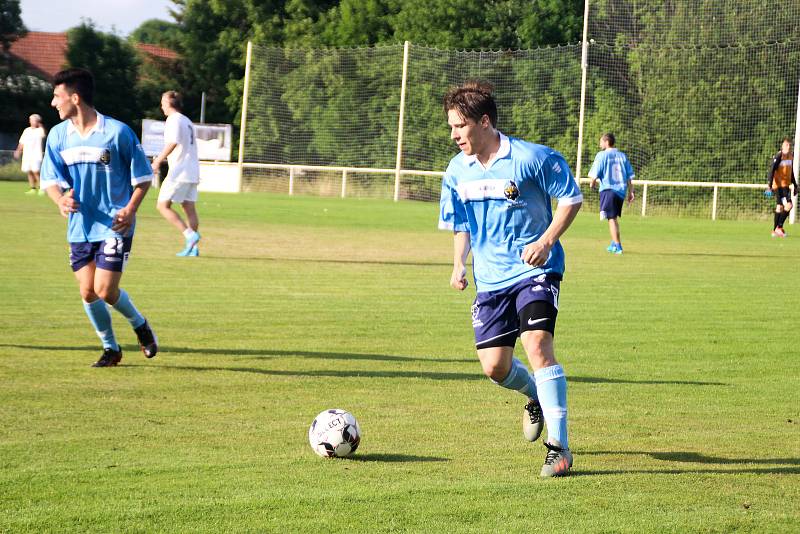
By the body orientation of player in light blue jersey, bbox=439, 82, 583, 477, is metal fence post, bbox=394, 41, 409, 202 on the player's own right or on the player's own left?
on the player's own right

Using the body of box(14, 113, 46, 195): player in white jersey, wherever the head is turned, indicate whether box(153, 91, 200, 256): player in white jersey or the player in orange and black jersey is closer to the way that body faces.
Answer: the player in white jersey

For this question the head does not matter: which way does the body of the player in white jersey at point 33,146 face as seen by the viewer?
toward the camera

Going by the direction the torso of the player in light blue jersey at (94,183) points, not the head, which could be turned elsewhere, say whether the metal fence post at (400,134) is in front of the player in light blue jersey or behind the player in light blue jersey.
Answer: behind

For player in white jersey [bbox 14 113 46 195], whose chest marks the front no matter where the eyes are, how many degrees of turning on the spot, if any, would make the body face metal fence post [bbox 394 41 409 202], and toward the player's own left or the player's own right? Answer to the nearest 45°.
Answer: approximately 90° to the player's own left

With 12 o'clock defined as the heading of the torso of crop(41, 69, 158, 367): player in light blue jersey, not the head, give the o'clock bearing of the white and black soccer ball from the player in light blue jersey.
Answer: The white and black soccer ball is roughly at 10 o'clock from the player in light blue jersey.

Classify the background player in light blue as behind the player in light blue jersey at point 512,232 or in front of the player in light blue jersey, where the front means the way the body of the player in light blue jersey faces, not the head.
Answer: behind

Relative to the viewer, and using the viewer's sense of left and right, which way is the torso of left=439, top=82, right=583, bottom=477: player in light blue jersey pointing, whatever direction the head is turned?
facing the viewer and to the left of the viewer

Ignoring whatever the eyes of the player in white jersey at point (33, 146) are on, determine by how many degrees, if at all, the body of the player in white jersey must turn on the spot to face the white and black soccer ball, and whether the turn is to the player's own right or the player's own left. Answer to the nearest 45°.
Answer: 0° — they already face it

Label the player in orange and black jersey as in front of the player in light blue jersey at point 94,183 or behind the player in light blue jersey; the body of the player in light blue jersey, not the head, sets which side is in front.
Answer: behind

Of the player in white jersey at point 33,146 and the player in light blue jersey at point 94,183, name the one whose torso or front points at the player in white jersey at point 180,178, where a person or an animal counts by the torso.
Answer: the player in white jersey at point 33,146

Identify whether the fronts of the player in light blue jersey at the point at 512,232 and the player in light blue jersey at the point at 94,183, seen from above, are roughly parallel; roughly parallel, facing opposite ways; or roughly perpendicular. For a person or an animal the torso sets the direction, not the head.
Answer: roughly parallel

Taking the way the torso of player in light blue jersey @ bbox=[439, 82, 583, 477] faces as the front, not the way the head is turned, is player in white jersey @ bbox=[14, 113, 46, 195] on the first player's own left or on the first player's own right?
on the first player's own right

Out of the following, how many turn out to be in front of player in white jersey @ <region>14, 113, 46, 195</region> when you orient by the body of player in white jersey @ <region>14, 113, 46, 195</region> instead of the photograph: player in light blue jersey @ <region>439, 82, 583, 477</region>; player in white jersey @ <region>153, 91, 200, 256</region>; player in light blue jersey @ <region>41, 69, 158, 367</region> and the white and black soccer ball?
4
